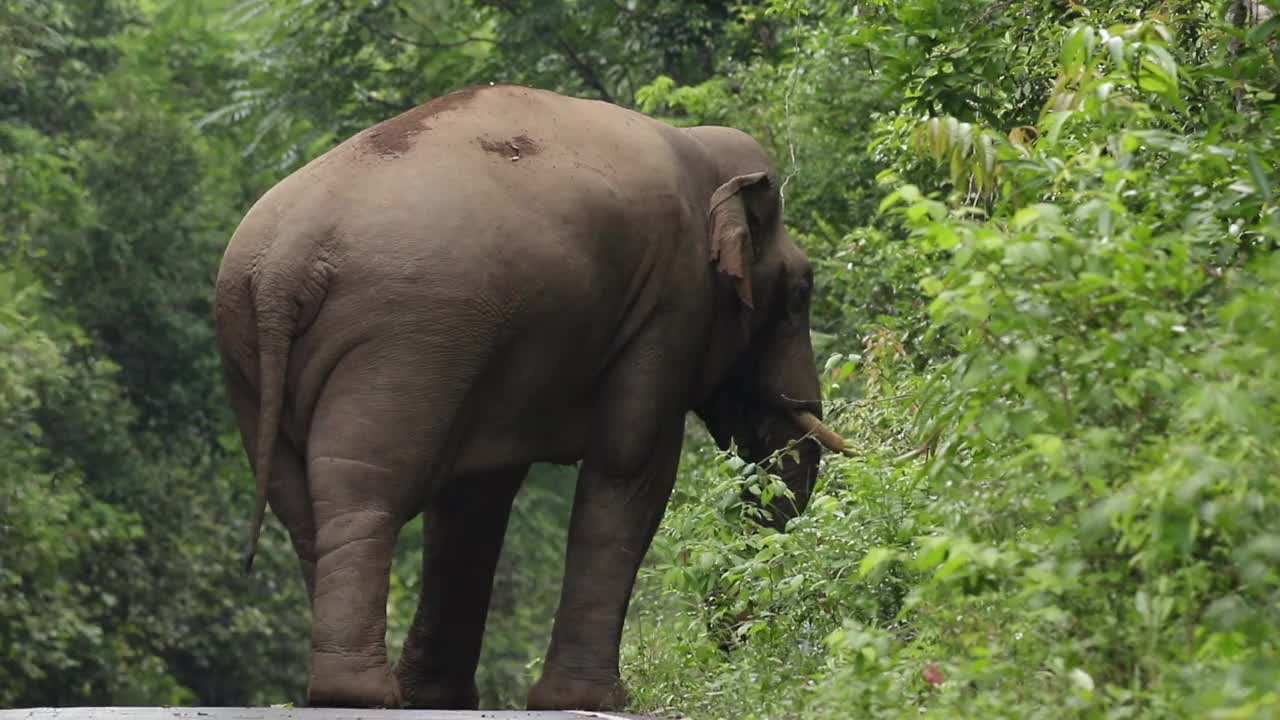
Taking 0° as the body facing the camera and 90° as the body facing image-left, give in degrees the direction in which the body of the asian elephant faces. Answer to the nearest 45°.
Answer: approximately 225°
